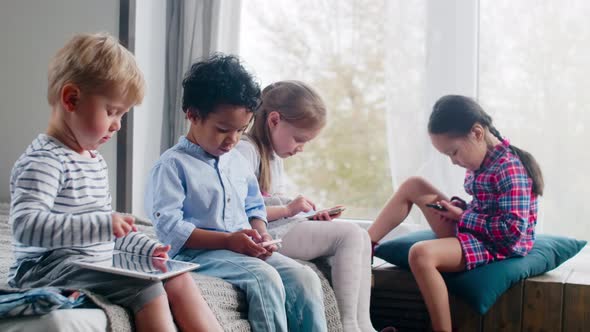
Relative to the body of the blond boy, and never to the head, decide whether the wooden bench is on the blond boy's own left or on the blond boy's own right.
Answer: on the blond boy's own left

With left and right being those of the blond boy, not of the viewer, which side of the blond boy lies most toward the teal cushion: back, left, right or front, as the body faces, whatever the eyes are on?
left

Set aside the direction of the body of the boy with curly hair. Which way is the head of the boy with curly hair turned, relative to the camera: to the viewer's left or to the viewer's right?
to the viewer's right

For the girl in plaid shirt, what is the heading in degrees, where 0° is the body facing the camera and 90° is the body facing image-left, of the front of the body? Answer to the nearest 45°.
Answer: approximately 90°

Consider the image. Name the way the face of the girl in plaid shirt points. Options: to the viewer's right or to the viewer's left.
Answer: to the viewer's left

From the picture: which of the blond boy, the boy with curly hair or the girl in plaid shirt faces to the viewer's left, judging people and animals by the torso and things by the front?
the girl in plaid shirt

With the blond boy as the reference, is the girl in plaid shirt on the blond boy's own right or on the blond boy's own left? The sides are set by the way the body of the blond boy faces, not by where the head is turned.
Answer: on the blond boy's own left

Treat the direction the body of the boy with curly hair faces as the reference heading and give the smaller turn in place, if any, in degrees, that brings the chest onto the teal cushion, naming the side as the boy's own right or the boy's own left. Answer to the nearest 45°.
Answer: approximately 90° to the boy's own left

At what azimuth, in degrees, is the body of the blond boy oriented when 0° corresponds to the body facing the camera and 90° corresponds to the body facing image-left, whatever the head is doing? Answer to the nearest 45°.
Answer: approximately 315°

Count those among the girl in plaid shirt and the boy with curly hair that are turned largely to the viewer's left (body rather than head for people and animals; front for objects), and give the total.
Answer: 1

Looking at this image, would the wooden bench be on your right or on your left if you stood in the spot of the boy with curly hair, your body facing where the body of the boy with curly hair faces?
on your left
